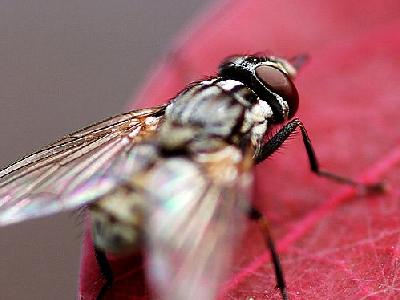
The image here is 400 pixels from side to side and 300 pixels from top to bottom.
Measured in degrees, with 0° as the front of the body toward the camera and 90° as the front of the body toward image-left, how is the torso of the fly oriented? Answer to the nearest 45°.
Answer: approximately 225°
